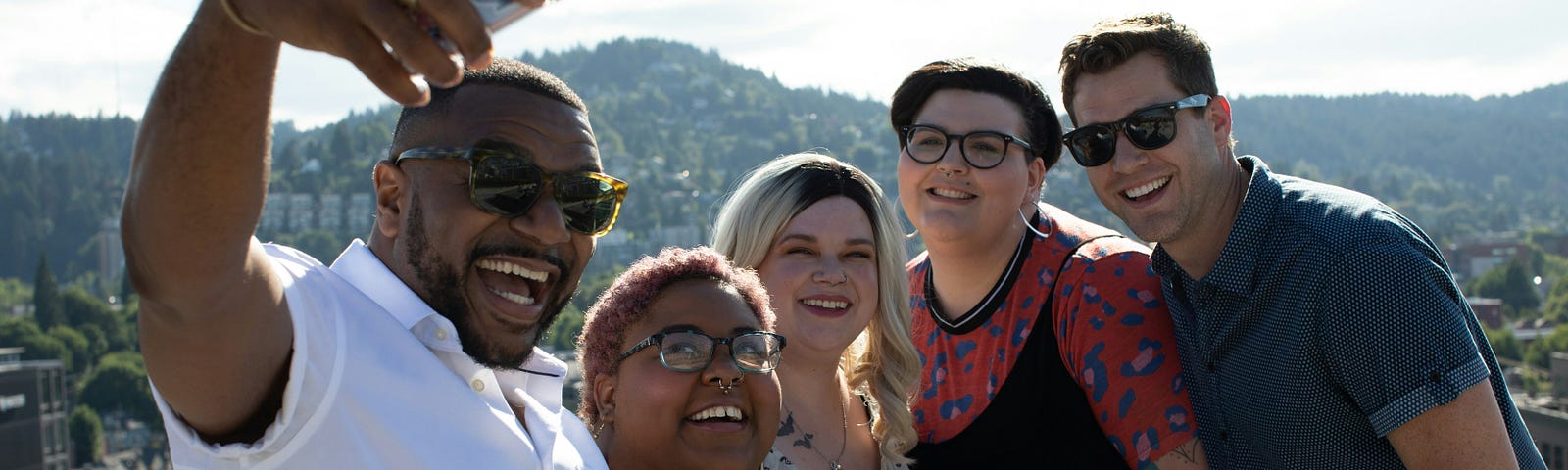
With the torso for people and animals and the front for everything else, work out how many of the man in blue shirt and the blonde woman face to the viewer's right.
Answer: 0

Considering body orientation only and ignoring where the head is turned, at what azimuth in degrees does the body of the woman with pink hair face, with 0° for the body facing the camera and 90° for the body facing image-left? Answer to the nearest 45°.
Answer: approximately 315°

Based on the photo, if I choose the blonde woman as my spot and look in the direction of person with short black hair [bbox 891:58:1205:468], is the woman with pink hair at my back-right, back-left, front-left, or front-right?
back-right

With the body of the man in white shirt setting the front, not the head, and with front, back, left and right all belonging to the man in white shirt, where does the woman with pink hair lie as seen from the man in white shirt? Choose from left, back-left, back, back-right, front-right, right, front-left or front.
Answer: left

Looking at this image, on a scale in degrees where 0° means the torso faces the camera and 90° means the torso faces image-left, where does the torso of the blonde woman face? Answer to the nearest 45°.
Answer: approximately 0°

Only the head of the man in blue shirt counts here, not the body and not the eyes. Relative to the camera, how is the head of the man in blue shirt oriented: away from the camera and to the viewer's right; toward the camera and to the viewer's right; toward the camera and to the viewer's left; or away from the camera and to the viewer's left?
toward the camera and to the viewer's left
